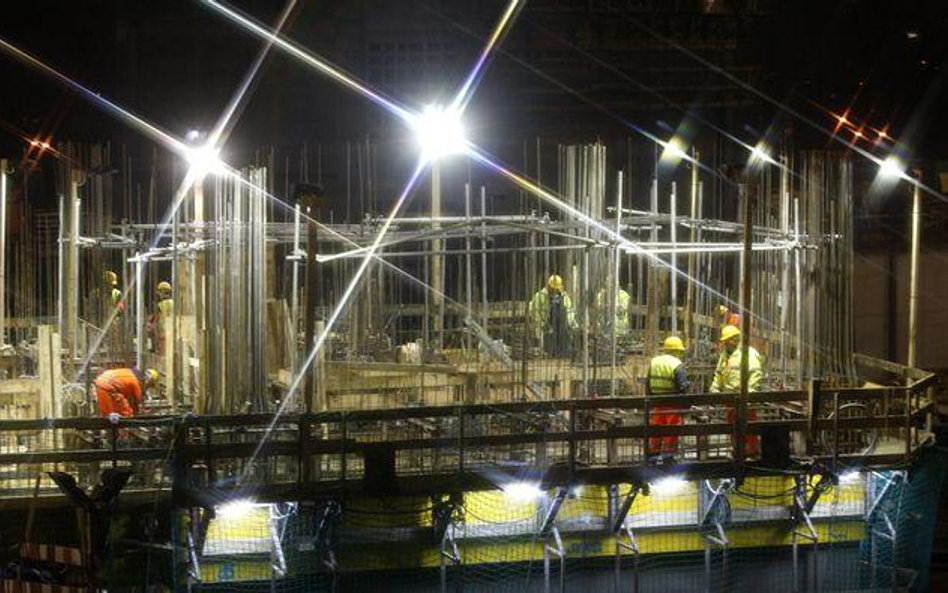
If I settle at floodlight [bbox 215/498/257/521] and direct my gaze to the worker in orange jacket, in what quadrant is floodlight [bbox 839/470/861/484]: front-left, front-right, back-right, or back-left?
back-right

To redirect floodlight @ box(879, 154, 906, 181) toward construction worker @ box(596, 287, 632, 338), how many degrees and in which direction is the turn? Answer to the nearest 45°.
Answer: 0° — it already faces them

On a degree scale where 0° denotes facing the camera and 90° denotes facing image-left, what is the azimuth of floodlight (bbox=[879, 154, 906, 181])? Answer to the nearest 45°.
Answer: approximately 45°
